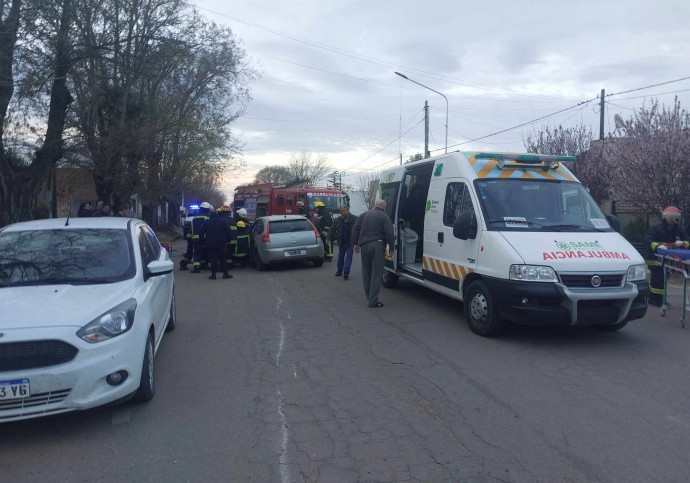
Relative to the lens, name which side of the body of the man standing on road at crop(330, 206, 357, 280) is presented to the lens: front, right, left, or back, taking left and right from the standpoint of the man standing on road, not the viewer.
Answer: front

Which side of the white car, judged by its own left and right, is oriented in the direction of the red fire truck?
back

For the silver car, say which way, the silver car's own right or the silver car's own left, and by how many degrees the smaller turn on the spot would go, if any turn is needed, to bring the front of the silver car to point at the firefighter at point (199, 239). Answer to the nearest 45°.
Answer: approximately 90° to the silver car's own left

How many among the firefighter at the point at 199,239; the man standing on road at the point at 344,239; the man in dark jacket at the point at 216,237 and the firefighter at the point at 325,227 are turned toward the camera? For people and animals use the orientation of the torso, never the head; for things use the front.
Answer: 1

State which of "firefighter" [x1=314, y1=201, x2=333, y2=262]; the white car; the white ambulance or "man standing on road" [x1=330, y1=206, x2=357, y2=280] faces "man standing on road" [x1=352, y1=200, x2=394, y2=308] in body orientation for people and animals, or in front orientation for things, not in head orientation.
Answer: "man standing on road" [x1=330, y1=206, x2=357, y2=280]

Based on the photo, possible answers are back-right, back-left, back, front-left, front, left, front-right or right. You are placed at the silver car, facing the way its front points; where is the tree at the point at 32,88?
left

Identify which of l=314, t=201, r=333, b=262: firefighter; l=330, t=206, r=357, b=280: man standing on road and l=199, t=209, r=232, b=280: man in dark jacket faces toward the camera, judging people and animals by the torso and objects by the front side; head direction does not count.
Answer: the man standing on road

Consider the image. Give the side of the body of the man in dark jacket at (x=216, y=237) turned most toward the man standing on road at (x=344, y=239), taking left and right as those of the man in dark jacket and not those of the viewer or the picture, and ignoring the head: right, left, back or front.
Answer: right

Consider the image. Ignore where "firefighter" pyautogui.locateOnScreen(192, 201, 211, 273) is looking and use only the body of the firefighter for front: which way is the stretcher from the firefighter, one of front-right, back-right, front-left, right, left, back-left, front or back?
front-right

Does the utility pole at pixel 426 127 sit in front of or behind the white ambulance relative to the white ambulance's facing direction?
behind

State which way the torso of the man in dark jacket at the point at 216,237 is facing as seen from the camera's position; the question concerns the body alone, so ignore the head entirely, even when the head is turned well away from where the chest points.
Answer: away from the camera

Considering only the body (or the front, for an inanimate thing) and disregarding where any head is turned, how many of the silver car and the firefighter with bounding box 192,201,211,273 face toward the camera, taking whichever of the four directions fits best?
0
